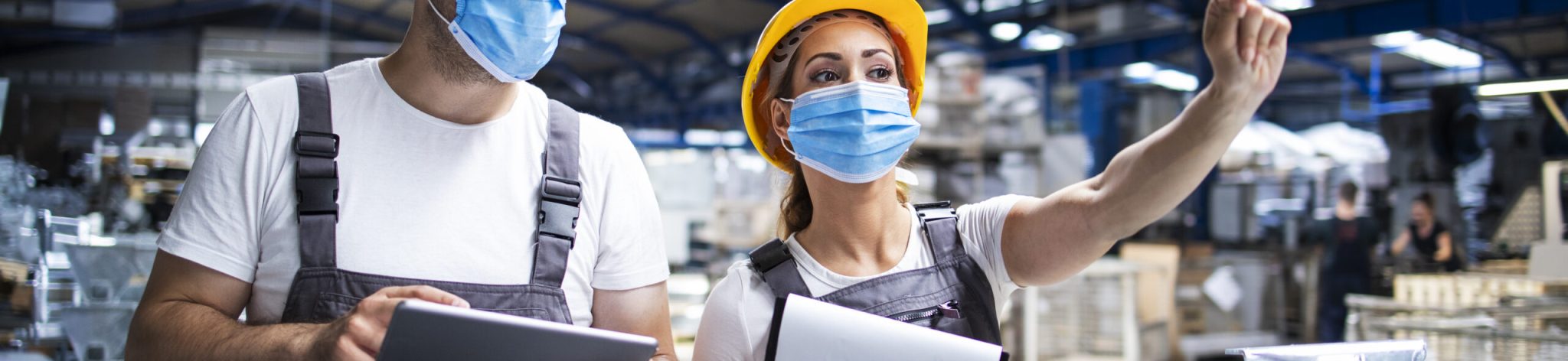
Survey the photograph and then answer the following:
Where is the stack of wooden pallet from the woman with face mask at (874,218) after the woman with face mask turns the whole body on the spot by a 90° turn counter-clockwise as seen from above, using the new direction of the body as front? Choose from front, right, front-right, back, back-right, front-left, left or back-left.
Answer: front-left

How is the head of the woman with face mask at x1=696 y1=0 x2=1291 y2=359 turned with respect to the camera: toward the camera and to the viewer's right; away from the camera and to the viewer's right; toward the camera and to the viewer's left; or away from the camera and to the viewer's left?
toward the camera and to the viewer's right

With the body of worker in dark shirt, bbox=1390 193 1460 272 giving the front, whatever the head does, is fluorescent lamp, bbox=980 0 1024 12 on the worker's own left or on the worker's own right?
on the worker's own right

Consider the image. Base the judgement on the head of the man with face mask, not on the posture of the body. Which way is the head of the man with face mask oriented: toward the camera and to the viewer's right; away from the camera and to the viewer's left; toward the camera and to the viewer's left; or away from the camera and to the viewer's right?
toward the camera and to the viewer's right

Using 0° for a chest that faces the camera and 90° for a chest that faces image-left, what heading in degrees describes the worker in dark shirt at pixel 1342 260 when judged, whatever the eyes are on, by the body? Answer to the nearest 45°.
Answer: approximately 180°

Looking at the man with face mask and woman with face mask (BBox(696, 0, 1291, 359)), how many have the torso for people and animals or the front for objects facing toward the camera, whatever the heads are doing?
2

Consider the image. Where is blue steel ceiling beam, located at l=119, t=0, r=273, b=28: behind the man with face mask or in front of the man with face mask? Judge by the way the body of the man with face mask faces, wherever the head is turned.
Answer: behind

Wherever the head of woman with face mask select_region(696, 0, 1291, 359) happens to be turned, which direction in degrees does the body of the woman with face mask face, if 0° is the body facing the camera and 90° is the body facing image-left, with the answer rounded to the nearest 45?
approximately 0°
